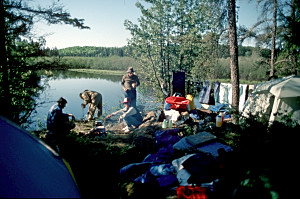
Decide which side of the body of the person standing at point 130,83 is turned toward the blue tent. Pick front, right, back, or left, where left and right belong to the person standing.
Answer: front

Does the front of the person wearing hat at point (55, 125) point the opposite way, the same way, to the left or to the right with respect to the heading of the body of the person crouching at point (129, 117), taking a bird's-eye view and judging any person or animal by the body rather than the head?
the opposite way

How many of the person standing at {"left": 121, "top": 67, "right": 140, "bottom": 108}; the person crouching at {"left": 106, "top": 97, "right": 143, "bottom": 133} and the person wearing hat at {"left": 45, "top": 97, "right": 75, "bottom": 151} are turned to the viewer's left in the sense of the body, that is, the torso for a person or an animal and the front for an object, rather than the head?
1

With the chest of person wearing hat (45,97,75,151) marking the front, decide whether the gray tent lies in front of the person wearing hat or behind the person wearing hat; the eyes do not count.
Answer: in front

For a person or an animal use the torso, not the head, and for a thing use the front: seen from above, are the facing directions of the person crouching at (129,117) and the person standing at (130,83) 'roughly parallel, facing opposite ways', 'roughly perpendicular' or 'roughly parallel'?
roughly perpendicular

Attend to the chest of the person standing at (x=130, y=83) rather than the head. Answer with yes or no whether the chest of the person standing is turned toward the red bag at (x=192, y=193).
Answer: yes

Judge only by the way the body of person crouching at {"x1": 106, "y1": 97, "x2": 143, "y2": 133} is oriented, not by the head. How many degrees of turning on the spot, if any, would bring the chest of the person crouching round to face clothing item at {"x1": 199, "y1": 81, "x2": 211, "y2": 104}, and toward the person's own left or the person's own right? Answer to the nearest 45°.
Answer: approximately 135° to the person's own right

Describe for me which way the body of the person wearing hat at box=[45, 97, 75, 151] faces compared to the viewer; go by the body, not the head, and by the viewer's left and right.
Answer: facing to the right of the viewer

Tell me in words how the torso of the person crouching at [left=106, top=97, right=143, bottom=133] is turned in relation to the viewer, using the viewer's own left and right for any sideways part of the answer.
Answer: facing to the left of the viewer

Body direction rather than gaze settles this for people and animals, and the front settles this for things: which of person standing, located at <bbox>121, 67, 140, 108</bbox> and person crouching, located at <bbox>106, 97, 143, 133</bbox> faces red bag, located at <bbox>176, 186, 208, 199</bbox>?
the person standing

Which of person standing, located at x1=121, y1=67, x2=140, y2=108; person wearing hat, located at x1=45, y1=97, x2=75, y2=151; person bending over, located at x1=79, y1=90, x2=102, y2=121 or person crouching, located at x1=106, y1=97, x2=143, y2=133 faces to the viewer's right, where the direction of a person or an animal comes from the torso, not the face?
the person wearing hat

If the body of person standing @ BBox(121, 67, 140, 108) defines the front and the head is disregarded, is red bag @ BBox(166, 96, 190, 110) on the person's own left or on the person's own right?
on the person's own left

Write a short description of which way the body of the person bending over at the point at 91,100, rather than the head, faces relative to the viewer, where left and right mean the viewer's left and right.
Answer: facing the viewer and to the left of the viewer

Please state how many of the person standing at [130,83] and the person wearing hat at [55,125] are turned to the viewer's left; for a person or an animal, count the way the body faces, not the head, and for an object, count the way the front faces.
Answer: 0

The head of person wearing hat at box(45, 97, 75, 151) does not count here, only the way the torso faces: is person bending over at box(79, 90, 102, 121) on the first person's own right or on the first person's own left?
on the first person's own left

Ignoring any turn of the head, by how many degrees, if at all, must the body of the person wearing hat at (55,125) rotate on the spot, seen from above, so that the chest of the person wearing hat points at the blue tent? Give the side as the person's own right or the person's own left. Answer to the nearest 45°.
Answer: approximately 90° to the person's own right
